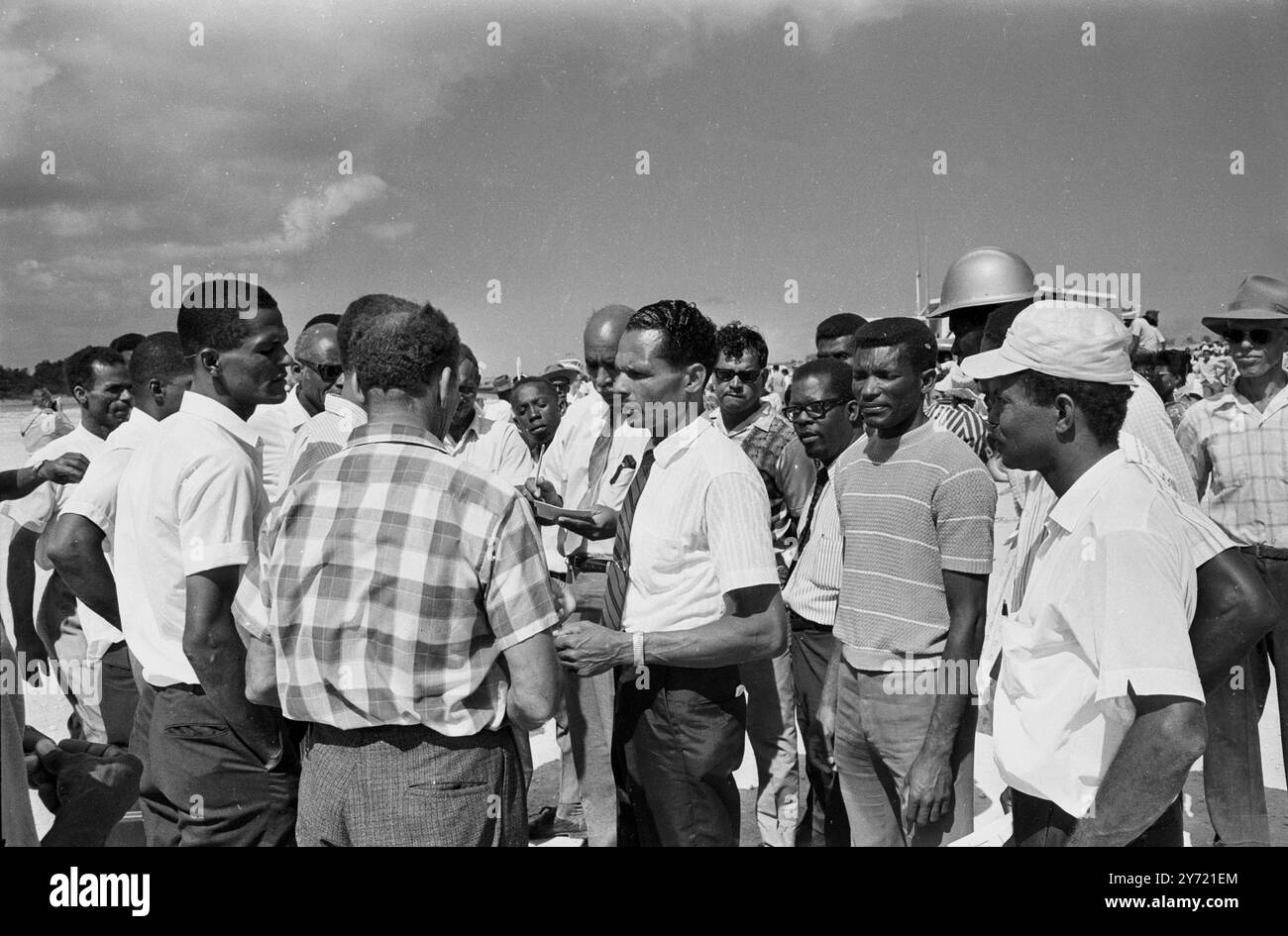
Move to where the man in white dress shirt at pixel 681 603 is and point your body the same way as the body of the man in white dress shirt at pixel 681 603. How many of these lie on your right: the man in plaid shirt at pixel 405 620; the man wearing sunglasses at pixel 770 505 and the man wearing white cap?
1

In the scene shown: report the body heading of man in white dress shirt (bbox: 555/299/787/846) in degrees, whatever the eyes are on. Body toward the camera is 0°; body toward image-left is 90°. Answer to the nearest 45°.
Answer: approximately 90°

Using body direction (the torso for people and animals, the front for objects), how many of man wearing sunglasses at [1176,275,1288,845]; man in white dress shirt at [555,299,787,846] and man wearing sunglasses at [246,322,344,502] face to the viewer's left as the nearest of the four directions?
1

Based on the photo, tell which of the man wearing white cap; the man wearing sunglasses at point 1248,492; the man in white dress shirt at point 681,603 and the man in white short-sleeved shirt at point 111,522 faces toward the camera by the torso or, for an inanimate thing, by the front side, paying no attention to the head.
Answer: the man wearing sunglasses

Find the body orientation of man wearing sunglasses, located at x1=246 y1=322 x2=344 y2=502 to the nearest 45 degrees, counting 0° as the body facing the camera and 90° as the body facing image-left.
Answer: approximately 315°

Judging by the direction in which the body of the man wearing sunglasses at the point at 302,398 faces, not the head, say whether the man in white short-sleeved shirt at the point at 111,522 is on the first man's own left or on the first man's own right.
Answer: on the first man's own right

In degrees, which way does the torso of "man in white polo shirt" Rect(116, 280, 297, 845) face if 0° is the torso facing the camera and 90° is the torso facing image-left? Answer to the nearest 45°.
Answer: approximately 270°

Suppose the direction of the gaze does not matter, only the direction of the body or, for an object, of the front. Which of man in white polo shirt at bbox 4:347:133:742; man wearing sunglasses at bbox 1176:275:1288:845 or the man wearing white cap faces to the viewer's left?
the man wearing white cap

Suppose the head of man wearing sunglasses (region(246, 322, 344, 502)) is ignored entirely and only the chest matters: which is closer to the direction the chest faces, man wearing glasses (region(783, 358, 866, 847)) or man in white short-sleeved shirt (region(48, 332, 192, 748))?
the man wearing glasses

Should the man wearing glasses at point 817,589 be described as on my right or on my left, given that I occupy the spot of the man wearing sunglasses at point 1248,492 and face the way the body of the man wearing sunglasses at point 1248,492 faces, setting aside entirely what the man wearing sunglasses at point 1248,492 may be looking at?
on my right

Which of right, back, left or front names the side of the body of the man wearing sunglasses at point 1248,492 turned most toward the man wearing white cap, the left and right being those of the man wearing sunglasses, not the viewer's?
front

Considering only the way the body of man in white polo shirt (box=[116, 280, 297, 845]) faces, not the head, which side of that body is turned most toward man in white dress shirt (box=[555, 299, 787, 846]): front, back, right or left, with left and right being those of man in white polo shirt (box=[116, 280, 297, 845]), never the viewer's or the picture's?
front

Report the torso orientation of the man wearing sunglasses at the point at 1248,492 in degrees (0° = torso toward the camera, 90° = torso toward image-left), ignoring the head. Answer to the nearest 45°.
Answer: approximately 0°

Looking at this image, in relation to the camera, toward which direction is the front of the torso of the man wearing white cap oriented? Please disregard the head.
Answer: to the viewer's left
